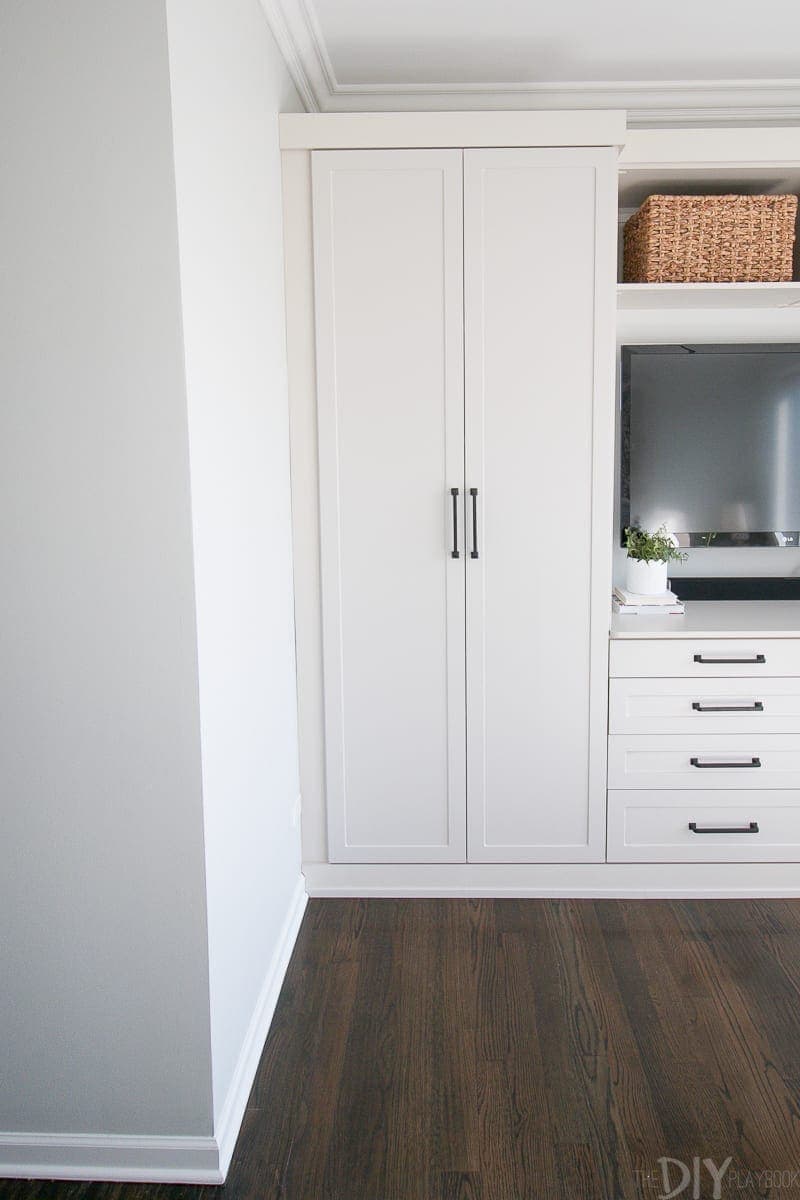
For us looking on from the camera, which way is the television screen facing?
facing the viewer

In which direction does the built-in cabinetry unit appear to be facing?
toward the camera
